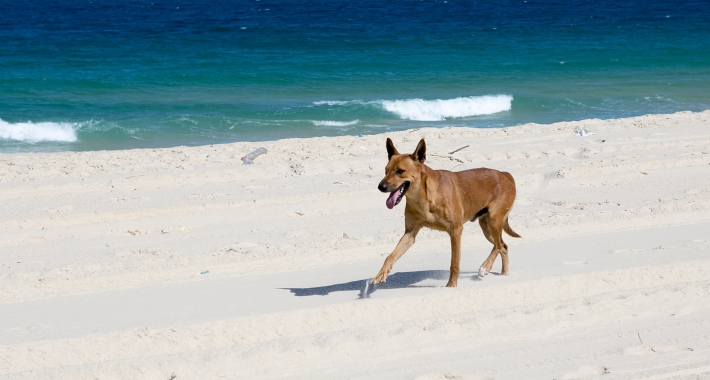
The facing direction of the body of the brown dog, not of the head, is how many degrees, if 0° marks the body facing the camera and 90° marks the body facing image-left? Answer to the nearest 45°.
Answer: approximately 45°
